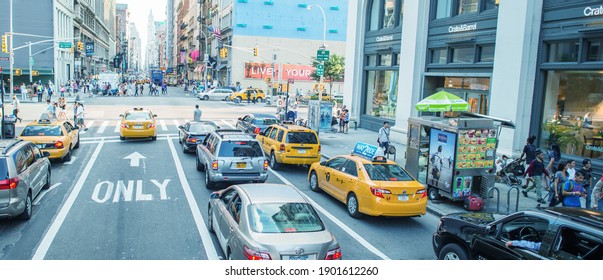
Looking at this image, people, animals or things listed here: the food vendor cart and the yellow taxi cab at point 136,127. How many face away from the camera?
1

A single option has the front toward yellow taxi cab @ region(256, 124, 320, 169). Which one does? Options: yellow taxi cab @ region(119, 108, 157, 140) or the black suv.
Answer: the black suv

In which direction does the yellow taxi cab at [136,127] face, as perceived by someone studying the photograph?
facing away from the viewer

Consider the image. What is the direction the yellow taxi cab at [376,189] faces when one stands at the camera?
facing away from the viewer and to the left of the viewer

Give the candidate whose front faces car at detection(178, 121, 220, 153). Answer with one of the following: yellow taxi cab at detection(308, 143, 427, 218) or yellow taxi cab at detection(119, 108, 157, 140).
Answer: yellow taxi cab at detection(308, 143, 427, 218)

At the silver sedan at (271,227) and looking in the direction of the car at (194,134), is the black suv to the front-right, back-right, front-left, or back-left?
back-right

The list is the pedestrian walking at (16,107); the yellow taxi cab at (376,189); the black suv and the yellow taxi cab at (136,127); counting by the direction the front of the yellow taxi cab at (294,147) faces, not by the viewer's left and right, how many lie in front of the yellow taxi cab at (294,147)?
2

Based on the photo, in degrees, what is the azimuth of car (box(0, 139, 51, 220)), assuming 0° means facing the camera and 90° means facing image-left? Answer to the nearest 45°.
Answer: approximately 225°

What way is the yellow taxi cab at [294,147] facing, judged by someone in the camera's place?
facing away from the viewer and to the left of the viewer

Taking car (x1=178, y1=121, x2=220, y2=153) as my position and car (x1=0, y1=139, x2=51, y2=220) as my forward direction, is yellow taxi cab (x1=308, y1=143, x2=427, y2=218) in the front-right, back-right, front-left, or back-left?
front-left

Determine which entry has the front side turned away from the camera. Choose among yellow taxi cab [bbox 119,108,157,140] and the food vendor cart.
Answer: the yellow taxi cab

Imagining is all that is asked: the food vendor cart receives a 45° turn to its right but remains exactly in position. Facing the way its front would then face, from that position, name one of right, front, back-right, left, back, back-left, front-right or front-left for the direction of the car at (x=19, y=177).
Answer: front-right

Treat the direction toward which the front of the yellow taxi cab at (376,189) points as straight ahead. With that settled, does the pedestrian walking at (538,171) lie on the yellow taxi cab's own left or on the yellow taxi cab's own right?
on the yellow taxi cab's own right

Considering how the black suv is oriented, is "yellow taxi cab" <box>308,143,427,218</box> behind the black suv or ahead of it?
ahead

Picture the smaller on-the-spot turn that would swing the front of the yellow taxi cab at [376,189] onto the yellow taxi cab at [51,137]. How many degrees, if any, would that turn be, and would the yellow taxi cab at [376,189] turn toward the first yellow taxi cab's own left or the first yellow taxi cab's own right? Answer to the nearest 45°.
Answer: approximately 45° to the first yellow taxi cab's own left

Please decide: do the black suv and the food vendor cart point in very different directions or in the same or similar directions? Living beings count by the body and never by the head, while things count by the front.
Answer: very different directions

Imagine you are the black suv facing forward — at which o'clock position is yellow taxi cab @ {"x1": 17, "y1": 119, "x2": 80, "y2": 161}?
The yellow taxi cab is roughly at 11 o'clock from the black suv.

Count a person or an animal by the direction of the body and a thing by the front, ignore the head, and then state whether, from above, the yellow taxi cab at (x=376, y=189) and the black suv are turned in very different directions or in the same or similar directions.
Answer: same or similar directions
